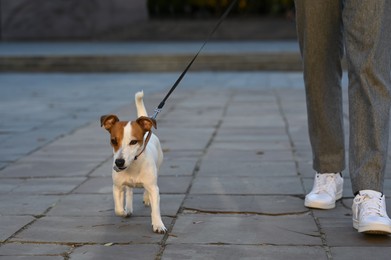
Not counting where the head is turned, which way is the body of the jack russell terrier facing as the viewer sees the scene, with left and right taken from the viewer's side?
facing the viewer
